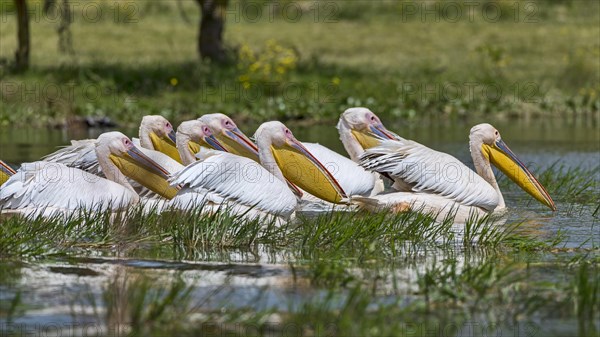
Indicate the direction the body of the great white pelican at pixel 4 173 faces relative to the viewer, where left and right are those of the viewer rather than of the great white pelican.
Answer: facing to the right of the viewer

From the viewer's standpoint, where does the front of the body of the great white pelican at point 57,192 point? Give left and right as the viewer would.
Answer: facing to the right of the viewer

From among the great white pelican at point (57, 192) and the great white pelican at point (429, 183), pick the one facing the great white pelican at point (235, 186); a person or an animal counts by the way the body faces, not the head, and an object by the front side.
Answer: the great white pelican at point (57, 192)

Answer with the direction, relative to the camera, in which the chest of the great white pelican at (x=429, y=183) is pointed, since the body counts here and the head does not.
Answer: to the viewer's right

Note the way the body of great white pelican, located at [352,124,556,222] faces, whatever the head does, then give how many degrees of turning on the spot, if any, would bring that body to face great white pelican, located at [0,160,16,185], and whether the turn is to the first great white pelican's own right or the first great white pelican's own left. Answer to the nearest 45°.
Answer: approximately 180°

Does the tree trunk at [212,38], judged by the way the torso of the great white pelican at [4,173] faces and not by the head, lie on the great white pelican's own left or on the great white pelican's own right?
on the great white pelican's own left

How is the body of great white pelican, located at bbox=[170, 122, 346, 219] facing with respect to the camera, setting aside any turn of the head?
to the viewer's right

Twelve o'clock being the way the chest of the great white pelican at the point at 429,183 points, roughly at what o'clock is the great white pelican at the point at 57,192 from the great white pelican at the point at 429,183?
the great white pelican at the point at 57,192 is roughly at 5 o'clock from the great white pelican at the point at 429,183.

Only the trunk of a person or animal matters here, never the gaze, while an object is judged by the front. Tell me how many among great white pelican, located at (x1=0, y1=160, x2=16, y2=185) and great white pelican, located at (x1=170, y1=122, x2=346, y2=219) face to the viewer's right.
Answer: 2

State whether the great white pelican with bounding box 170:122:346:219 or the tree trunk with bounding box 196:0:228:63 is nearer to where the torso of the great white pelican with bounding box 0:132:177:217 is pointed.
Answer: the great white pelican

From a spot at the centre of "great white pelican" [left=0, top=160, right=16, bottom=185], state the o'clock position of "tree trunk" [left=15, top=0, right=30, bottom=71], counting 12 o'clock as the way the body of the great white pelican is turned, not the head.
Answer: The tree trunk is roughly at 9 o'clock from the great white pelican.
